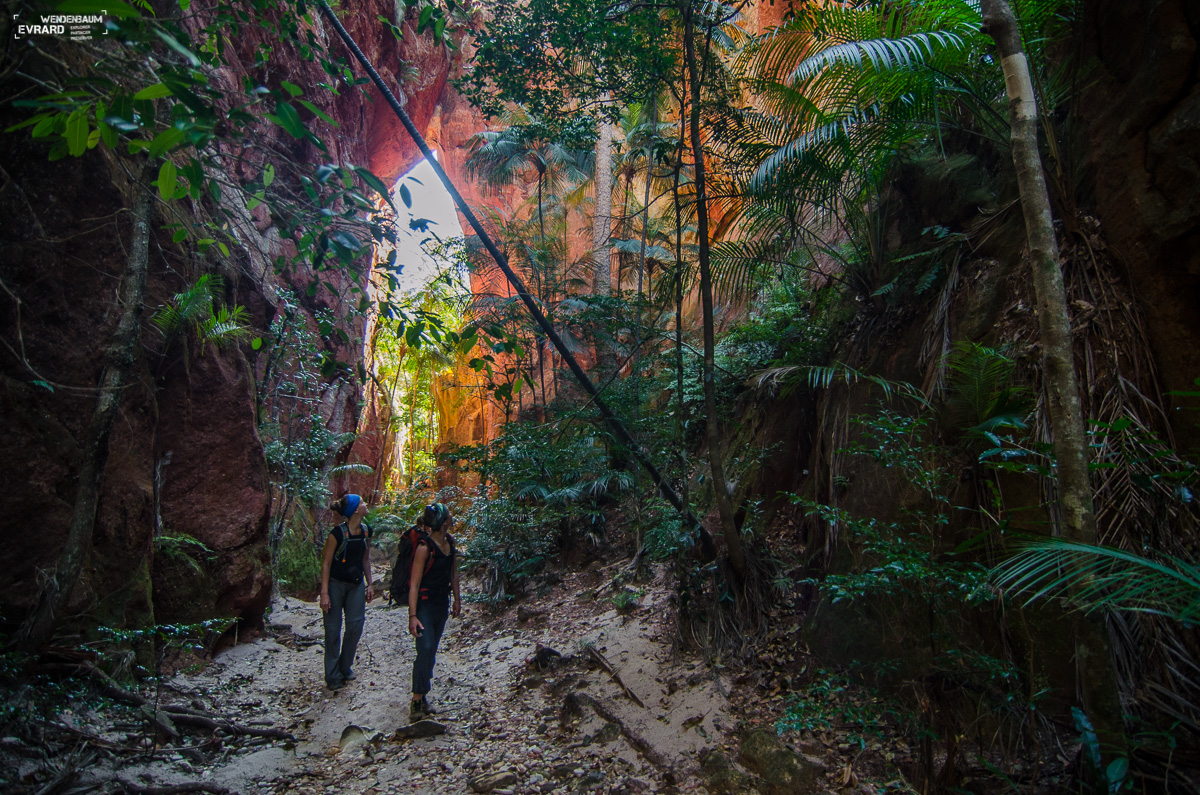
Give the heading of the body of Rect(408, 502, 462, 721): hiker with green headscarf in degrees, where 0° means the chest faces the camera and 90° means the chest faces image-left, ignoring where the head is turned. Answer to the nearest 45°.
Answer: approximately 315°

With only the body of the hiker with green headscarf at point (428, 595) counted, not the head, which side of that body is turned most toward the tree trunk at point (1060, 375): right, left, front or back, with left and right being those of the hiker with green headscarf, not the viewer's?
front

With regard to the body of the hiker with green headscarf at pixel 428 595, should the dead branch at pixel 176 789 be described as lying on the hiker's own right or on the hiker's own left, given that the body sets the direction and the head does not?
on the hiker's own right

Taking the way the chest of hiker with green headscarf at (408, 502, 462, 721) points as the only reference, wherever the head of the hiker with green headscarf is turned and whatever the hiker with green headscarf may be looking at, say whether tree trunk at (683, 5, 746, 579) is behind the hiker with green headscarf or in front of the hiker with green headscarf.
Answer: in front

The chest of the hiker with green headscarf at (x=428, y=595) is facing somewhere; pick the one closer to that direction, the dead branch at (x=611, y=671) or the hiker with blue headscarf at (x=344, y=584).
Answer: the dead branch

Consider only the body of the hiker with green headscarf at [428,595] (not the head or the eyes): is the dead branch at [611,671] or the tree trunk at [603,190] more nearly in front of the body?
the dead branch

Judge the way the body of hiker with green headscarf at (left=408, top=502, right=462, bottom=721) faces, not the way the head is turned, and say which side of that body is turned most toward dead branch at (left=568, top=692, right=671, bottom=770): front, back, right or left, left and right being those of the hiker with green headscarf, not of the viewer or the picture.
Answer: front

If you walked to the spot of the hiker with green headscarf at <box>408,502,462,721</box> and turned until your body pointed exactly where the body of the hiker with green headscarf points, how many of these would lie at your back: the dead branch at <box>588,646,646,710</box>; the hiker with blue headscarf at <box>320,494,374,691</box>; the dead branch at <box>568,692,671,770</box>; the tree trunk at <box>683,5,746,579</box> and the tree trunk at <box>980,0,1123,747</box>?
1

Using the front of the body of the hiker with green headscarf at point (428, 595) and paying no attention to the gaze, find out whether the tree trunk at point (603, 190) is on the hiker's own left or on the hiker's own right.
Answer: on the hiker's own left
